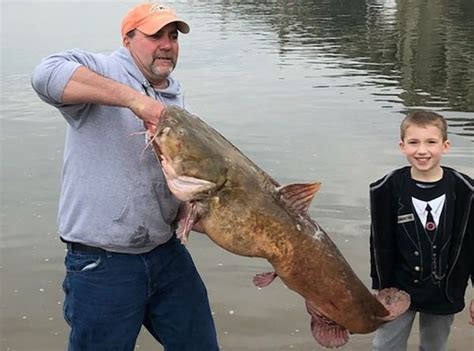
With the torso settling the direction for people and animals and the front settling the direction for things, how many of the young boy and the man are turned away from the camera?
0

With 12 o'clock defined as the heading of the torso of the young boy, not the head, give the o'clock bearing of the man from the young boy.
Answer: The man is roughly at 2 o'clock from the young boy.

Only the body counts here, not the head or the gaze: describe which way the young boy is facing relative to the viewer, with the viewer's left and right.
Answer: facing the viewer

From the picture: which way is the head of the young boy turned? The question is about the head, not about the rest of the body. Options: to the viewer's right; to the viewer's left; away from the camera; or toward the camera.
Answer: toward the camera

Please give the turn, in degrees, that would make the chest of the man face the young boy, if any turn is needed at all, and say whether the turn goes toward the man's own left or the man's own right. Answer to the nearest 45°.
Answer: approximately 45° to the man's own left
